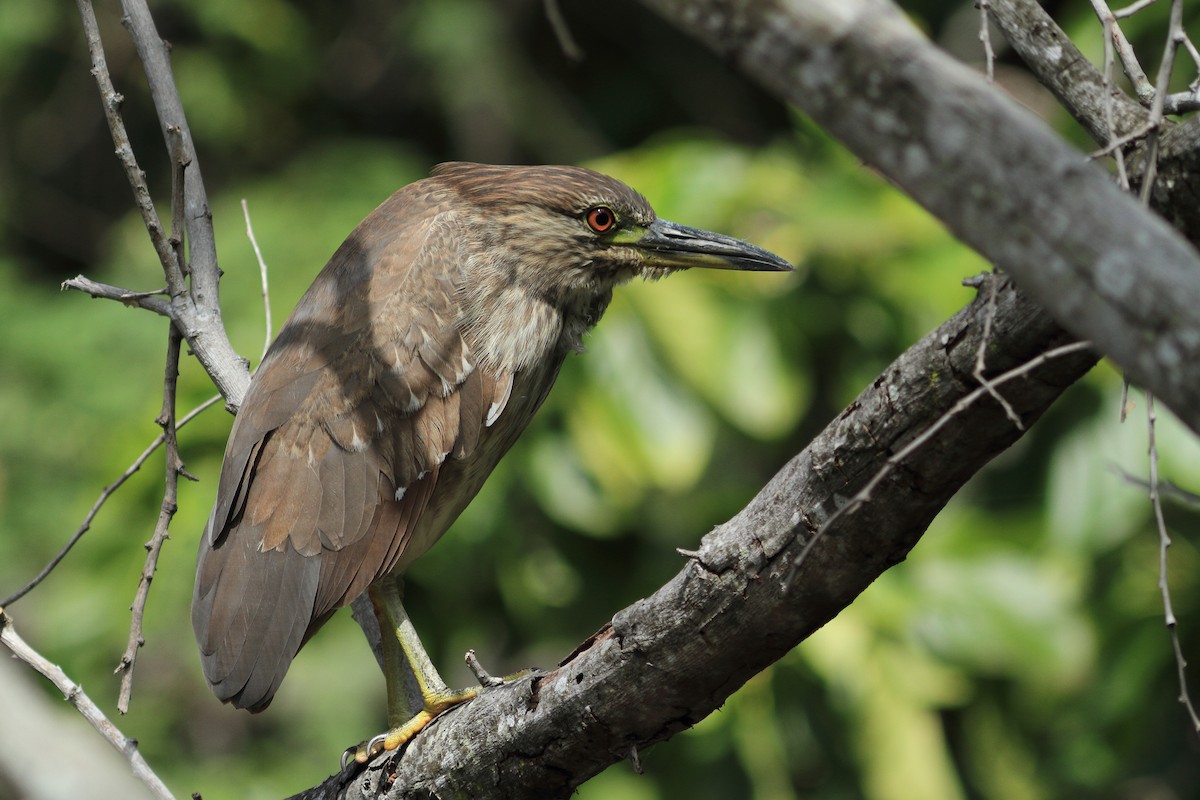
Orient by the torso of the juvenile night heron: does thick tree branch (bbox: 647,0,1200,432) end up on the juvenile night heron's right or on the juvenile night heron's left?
on the juvenile night heron's right

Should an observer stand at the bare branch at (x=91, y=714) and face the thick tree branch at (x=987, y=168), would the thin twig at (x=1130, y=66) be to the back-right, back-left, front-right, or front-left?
front-left

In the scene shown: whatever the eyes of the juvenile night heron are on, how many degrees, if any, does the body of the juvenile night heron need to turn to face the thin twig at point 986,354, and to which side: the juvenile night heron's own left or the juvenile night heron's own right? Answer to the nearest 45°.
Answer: approximately 45° to the juvenile night heron's own right

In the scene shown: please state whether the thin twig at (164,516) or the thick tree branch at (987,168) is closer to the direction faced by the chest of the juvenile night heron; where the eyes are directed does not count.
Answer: the thick tree branch

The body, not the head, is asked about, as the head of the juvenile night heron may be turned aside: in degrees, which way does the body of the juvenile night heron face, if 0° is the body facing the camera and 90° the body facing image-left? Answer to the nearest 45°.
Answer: approximately 270°
